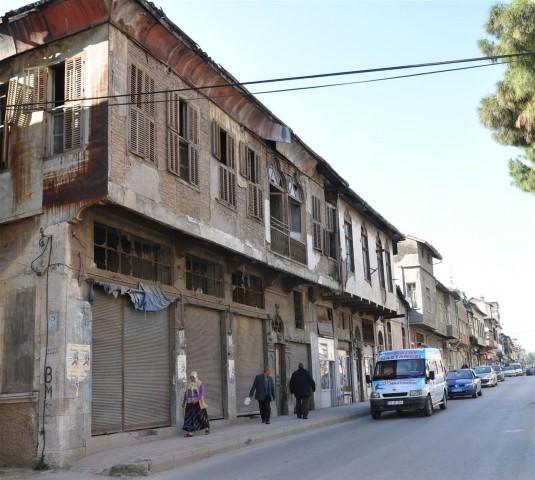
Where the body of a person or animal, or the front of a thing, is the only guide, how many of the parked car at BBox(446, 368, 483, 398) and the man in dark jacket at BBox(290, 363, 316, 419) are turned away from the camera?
1

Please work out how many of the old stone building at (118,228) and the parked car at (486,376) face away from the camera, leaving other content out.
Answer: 0

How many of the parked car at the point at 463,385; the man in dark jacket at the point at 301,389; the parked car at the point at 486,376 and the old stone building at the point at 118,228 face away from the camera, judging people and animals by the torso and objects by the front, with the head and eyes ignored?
1

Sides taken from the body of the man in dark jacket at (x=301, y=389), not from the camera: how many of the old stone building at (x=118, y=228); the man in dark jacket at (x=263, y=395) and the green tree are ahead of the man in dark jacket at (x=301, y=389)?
0

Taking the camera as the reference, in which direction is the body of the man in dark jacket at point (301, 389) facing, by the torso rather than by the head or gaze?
away from the camera

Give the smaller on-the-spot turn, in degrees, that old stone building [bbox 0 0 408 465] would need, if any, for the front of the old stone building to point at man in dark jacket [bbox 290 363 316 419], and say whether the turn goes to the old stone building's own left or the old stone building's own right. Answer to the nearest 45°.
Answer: approximately 90° to the old stone building's own left

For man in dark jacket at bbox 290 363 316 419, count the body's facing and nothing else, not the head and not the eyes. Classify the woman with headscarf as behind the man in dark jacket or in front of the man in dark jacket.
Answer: behind

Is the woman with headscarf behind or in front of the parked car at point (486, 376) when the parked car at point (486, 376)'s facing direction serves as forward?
in front

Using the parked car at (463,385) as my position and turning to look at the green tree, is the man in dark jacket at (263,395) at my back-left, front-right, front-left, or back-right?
front-right

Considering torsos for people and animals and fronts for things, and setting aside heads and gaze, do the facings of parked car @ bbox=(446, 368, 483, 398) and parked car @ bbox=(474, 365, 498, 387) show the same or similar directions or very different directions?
same or similar directions

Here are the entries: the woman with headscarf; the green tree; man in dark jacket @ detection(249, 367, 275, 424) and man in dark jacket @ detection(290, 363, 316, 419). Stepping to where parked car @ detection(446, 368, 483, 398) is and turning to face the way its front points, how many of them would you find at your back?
0

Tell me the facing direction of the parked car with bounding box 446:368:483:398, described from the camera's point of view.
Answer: facing the viewer and to the left of the viewer

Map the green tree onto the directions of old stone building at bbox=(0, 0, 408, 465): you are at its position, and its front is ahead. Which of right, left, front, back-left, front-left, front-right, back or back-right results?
front-left

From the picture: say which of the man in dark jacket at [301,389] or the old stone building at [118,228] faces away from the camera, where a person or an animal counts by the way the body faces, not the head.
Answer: the man in dark jacket

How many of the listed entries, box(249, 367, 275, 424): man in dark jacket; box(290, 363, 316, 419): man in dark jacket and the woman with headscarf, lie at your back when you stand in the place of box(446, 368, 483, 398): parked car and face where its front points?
0

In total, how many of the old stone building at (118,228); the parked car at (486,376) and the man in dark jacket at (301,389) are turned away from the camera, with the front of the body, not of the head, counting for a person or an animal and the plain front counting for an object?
1

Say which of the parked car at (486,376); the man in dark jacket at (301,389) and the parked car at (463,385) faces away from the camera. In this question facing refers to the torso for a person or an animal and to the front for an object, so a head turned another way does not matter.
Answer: the man in dark jacket

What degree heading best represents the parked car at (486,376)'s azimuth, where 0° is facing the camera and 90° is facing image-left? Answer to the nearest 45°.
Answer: approximately 45°
